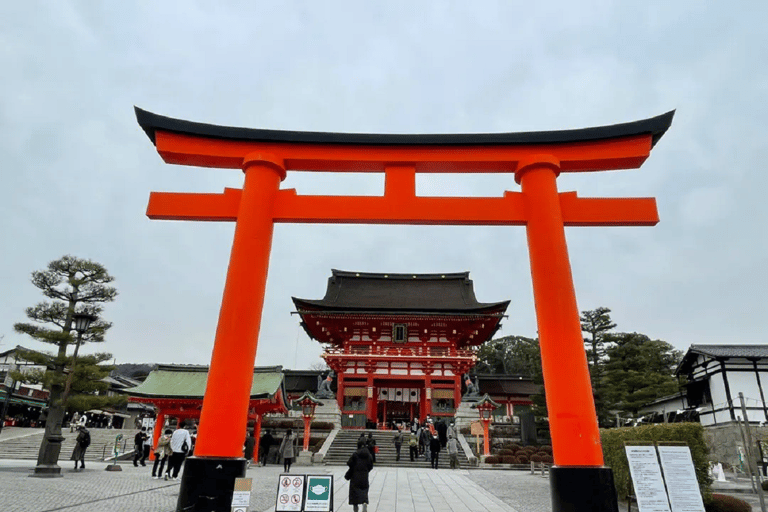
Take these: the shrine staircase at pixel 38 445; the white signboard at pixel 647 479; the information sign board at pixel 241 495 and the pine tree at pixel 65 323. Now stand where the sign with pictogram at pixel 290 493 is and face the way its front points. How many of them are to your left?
1

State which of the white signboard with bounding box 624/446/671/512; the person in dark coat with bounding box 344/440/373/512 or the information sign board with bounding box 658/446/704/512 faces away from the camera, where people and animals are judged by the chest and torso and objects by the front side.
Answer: the person in dark coat

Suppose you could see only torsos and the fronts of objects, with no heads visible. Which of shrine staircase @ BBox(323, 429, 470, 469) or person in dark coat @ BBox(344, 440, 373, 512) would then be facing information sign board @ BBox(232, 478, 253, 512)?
the shrine staircase

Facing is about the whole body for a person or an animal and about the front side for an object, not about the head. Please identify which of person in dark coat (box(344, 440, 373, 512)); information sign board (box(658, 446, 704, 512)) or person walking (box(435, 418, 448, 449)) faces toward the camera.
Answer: the information sign board

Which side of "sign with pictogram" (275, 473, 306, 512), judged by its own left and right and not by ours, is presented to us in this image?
front

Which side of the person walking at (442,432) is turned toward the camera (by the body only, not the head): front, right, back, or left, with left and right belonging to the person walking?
back

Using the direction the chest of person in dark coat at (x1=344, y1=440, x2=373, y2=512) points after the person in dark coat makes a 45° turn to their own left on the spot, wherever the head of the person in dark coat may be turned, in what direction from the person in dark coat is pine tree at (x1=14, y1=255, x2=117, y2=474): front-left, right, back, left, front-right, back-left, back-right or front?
front

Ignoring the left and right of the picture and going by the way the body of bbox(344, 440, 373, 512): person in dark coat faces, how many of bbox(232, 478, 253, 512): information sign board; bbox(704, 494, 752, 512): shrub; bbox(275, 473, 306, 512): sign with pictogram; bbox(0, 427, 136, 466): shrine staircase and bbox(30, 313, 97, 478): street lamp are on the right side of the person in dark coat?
1

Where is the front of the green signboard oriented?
toward the camera

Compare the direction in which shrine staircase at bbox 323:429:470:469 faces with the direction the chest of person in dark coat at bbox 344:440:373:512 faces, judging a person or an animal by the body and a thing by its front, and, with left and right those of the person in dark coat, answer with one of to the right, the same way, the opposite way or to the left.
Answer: the opposite way

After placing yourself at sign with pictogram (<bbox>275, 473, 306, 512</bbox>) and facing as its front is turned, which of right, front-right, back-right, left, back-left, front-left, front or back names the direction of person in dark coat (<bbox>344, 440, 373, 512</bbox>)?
back-left

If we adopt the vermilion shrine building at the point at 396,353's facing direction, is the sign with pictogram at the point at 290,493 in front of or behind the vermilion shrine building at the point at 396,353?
in front

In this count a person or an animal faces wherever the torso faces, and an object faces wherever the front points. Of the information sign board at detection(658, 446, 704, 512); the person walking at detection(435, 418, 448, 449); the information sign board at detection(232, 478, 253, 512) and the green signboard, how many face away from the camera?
1

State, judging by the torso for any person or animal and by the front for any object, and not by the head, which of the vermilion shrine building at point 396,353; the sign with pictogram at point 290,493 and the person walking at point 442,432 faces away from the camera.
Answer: the person walking

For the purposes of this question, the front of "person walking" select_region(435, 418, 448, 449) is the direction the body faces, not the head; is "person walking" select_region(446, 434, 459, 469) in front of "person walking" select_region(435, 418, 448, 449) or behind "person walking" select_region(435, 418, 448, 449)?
behind

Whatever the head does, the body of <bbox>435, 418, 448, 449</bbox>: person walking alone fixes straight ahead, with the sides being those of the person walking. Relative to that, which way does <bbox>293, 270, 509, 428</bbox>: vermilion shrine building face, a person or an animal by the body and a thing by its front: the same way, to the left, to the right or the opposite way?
the opposite way

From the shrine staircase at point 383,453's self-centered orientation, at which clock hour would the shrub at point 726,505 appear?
The shrub is roughly at 11 o'clock from the shrine staircase.

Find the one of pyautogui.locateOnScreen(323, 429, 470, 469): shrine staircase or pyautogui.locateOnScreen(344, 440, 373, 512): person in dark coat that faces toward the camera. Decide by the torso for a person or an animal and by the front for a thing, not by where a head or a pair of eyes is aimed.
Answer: the shrine staircase

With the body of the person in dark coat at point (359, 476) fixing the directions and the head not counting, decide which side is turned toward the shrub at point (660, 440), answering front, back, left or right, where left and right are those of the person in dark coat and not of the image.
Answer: right

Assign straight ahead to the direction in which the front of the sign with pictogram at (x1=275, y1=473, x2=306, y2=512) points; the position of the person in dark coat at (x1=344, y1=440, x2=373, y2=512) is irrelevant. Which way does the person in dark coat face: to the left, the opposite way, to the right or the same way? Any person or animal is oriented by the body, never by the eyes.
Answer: the opposite way

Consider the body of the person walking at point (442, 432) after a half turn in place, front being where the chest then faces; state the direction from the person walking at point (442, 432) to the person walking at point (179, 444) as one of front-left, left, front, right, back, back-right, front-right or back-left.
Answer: front-right

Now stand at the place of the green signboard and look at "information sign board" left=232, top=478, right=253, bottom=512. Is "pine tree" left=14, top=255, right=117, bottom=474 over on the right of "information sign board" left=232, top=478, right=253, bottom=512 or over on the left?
right

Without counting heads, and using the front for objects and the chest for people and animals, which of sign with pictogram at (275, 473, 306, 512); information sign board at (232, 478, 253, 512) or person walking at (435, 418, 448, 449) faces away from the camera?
the person walking
